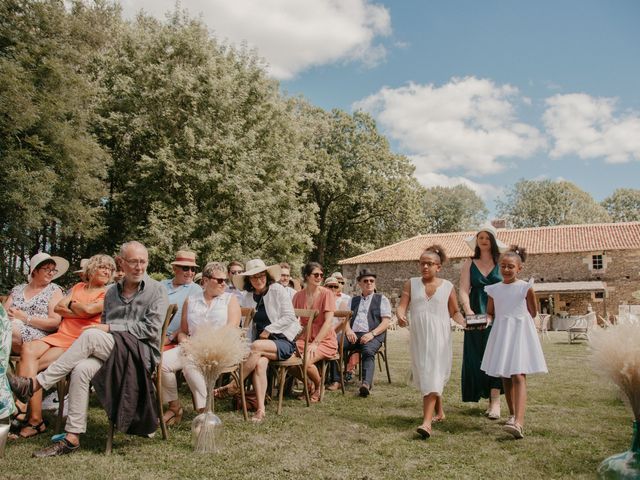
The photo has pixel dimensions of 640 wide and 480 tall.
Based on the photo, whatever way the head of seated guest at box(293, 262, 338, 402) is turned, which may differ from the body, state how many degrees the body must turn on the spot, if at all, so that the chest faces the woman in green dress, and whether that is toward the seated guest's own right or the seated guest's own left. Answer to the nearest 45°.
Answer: approximately 90° to the seated guest's own left

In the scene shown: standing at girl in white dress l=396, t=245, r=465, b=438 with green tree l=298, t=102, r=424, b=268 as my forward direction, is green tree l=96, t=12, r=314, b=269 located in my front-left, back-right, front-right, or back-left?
front-left

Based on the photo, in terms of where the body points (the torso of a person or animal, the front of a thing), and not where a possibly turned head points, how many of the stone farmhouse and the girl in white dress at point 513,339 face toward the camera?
2

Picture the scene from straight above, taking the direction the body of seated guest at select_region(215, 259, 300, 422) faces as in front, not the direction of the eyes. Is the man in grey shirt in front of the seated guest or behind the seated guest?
in front

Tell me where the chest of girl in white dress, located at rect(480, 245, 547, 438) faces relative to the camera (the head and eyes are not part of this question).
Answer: toward the camera

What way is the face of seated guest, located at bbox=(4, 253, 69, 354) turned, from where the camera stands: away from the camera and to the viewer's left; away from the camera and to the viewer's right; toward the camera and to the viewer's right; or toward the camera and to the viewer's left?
toward the camera and to the viewer's right

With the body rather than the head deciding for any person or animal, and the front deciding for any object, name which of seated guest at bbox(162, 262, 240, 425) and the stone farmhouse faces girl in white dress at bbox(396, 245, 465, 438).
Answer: the stone farmhouse

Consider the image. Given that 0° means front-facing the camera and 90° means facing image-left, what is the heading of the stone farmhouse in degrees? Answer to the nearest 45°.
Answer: approximately 0°

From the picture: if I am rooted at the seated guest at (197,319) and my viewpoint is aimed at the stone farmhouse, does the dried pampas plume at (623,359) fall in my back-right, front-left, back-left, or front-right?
back-right
